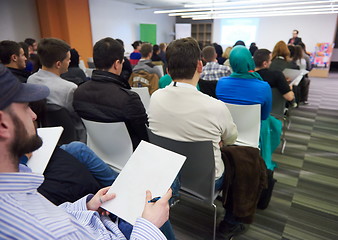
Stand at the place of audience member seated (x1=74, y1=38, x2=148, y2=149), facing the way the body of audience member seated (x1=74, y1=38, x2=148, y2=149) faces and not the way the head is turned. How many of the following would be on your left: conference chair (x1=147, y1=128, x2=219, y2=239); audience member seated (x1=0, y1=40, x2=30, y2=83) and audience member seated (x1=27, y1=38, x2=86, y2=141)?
2

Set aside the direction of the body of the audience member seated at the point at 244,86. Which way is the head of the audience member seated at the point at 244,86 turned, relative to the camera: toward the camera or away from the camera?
away from the camera

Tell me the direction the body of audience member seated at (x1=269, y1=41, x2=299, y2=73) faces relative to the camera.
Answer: away from the camera

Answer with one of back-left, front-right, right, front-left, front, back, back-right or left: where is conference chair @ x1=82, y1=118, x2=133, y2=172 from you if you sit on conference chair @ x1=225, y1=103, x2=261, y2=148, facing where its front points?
back-left

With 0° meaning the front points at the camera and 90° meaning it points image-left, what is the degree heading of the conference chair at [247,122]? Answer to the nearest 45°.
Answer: approximately 180°

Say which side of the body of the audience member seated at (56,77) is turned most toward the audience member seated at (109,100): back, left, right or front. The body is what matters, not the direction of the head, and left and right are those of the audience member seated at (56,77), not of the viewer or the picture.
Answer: right

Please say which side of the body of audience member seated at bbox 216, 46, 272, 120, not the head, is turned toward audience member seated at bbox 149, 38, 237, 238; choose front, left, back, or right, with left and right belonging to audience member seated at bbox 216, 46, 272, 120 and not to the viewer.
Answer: back

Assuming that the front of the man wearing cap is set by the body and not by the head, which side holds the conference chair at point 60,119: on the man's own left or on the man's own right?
on the man's own left

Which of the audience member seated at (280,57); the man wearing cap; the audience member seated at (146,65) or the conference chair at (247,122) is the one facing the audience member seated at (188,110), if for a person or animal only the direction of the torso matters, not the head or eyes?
the man wearing cap

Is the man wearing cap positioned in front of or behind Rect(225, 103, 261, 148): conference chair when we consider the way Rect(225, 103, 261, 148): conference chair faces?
behind

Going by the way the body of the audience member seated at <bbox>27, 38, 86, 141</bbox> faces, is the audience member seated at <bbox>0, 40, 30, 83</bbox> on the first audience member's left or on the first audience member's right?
on the first audience member's left

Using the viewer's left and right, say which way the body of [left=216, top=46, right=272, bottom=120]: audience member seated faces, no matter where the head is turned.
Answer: facing away from the viewer

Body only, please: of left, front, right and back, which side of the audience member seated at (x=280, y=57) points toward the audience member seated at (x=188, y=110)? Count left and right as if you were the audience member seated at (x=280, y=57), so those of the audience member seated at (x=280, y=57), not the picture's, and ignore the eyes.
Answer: back

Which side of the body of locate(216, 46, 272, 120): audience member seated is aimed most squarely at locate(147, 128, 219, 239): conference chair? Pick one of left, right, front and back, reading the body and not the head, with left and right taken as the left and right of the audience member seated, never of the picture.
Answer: back
